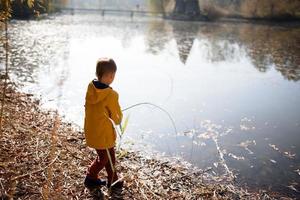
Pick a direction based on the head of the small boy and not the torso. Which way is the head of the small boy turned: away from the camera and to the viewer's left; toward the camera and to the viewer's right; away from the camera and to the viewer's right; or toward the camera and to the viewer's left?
away from the camera and to the viewer's right

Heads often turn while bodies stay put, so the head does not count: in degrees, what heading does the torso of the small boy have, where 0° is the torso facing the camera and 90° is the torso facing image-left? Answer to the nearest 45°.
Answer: approximately 225°
